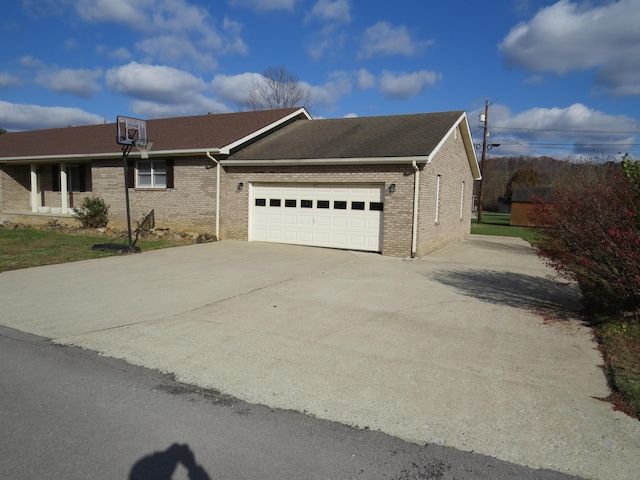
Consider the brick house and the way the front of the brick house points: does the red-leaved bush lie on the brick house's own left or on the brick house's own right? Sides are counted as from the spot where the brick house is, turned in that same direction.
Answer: on the brick house's own left

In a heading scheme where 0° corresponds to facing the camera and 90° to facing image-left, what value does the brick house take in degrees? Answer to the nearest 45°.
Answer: approximately 45°
